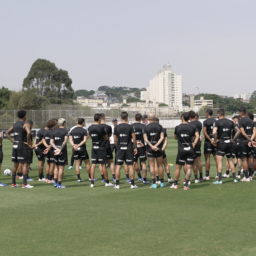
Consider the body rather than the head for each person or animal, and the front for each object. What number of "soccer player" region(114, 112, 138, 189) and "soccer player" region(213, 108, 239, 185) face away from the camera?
2

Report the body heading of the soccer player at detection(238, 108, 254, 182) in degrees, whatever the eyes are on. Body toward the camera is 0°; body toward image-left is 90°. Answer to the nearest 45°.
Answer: approximately 135°

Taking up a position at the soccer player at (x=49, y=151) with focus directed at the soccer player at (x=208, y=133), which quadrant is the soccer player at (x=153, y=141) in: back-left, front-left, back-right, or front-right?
front-right

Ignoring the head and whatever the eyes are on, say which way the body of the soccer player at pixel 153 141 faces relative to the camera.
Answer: away from the camera

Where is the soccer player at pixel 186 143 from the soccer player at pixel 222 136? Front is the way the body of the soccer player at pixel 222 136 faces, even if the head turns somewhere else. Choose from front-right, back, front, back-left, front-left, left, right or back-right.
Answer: back-left

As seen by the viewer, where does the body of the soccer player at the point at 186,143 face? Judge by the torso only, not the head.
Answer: away from the camera

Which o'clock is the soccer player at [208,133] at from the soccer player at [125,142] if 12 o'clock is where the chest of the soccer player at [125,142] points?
the soccer player at [208,133] is roughly at 2 o'clock from the soccer player at [125,142].

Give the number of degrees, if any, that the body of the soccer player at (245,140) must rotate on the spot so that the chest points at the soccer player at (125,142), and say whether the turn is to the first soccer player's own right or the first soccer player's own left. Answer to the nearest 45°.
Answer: approximately 90° to the first soccer player's own left

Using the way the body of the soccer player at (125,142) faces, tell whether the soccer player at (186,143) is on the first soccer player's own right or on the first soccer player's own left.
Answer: on the first soccer player's own right

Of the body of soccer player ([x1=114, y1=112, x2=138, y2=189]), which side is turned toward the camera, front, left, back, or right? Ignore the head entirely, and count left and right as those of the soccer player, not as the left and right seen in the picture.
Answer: back

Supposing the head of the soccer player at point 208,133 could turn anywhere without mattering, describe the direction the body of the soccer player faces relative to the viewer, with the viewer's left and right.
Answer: facing away from the viewer and to the left of the viewer

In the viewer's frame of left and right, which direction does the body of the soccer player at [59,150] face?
facing away from the viewer and to the right of the viewer

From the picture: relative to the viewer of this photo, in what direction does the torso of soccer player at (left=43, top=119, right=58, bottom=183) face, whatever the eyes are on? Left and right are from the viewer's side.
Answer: facing away from the viewer and to the right of the viewer
